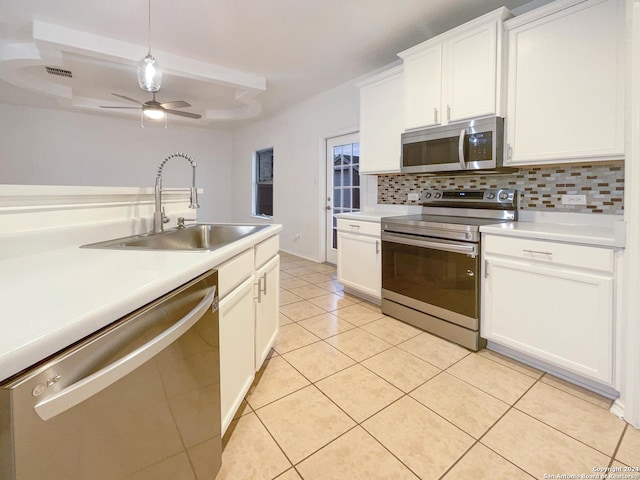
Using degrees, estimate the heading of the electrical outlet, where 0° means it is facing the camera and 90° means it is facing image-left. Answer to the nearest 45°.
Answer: approximately 0°

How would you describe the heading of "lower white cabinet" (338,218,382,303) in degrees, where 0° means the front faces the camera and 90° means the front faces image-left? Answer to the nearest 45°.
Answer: approximately 45°

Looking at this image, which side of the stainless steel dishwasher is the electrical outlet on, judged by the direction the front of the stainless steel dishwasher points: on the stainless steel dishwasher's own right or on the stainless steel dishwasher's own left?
on the stainless steel dishwasher's own left

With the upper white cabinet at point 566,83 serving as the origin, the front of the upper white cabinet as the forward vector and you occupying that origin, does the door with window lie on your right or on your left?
on your right

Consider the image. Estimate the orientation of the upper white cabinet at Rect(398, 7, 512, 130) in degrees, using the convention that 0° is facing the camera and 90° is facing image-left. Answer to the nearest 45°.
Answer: approximately 45°

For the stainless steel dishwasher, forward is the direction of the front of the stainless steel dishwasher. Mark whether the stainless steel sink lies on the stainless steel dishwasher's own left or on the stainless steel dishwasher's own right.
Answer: on the stainless steel dishwasher's own left
